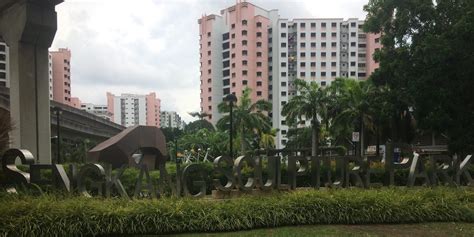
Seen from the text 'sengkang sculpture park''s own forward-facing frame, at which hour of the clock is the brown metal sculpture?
The brown metal sculpture is roughly at 5 o'clock from the text 'sengkang sculpture park'.

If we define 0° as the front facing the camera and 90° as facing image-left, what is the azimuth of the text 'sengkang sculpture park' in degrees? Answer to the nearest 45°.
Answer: approximately 0°

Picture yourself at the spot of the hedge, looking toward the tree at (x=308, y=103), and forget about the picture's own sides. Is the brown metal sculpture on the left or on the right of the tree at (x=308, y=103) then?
left

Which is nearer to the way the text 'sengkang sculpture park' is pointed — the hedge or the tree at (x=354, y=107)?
the hedge

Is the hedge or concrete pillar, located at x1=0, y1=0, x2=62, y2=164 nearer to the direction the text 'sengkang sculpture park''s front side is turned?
the hedge

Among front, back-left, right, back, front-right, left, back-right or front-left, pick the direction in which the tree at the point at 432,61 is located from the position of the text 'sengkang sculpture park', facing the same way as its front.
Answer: back-left

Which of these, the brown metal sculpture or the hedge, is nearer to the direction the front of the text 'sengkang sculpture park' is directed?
the hedge

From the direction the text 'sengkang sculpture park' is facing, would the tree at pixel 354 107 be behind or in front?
behind

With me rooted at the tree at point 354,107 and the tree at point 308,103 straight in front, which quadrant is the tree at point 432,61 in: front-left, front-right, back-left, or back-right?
back-left

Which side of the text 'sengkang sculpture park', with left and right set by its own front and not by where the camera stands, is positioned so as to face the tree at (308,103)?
back

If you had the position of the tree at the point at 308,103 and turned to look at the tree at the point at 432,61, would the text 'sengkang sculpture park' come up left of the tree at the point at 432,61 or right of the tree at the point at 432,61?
right

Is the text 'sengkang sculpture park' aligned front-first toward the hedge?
yes

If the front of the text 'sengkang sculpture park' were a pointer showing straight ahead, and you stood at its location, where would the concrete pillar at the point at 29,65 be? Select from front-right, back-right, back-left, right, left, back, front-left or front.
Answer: back-right
